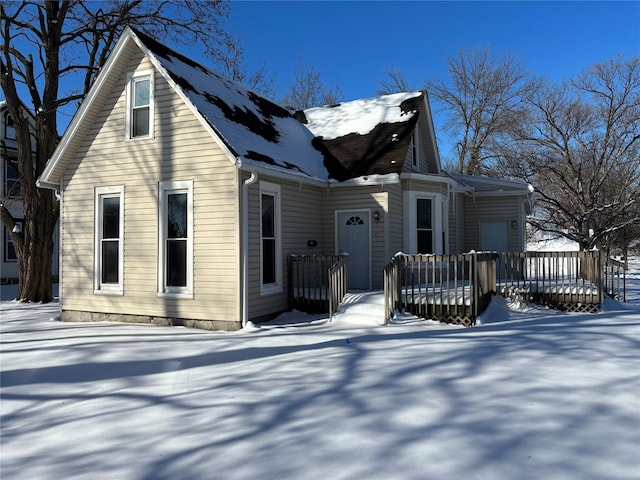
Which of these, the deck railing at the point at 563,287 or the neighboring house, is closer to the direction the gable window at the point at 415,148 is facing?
the deck railing

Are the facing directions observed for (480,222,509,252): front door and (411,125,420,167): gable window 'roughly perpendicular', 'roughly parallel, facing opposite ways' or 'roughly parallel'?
roughly perpendicular

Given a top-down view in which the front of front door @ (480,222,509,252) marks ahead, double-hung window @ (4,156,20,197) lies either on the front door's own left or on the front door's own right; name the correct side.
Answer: on the front door's own right

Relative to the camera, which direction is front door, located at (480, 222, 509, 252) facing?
toward the camera

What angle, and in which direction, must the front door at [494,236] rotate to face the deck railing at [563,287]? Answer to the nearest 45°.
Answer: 0° — it already faces it

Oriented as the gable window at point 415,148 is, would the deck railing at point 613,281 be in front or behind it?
in front

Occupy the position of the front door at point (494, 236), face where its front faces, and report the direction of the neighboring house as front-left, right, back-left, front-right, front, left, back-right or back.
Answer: right
